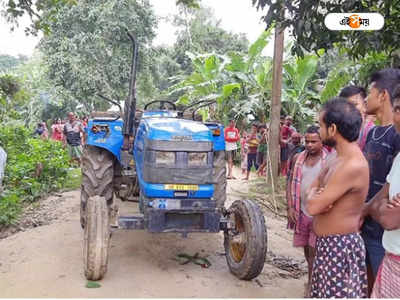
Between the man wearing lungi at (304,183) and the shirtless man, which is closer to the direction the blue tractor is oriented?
the shirtless man

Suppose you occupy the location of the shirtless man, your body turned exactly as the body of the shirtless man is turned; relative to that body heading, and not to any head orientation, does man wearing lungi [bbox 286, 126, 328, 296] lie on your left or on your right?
on your right

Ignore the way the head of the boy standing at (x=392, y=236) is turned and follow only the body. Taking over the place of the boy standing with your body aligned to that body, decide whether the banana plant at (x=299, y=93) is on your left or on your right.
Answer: on your right

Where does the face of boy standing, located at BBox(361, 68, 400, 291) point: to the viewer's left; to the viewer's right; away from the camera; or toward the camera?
to the viewer's left

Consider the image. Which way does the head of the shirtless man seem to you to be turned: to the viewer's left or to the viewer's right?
to the viewer's left

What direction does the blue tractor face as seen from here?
toward the camera

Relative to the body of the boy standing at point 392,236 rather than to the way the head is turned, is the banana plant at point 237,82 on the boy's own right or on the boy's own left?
on the boy's own right

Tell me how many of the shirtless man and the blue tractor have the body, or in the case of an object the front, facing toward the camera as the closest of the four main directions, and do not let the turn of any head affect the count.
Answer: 1

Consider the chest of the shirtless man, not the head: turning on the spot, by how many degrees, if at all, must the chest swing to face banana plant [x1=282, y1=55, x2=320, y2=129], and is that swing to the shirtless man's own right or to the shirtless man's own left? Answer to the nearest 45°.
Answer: approximately 90° to the shirtless man's own right

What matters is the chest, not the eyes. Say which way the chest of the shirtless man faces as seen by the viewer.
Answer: to the viewer's left
